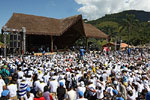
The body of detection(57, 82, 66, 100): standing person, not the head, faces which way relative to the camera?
away from the camera
